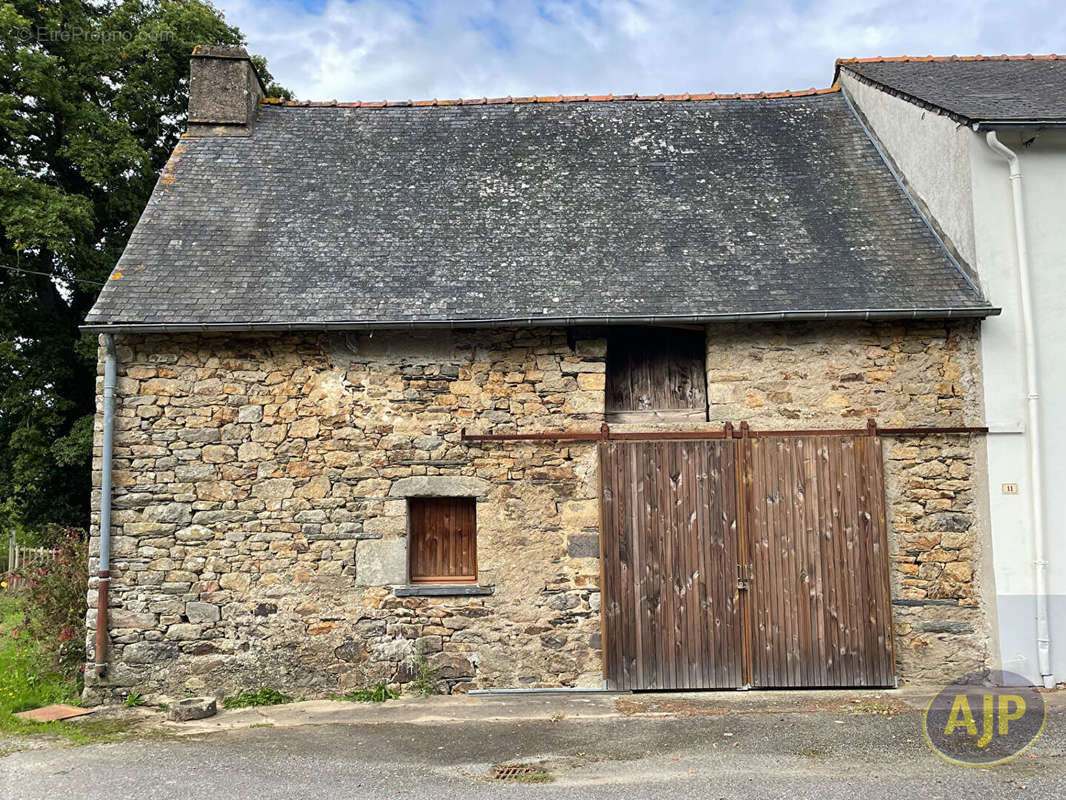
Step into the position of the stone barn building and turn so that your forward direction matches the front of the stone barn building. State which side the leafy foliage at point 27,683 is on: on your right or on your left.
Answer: on your right

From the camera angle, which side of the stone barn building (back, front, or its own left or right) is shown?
front

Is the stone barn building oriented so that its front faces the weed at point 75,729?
no

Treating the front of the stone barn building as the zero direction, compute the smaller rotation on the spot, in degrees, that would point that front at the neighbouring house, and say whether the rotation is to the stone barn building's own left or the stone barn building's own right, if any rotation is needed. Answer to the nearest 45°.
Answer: approximately 90° to the stone barn building's own left

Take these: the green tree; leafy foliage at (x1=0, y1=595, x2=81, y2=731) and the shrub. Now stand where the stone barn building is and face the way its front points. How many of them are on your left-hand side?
0

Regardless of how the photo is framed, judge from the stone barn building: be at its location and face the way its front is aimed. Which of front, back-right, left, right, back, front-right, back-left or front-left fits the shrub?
right

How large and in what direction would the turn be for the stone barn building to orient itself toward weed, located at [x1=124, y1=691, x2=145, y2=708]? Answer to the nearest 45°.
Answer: approximately 90° to its right

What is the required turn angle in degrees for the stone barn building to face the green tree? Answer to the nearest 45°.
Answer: approximately 135° to its right

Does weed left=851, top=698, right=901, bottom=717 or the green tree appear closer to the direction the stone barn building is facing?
the weed

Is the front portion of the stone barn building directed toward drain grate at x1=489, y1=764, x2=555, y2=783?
yes

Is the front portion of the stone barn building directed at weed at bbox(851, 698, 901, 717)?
no
